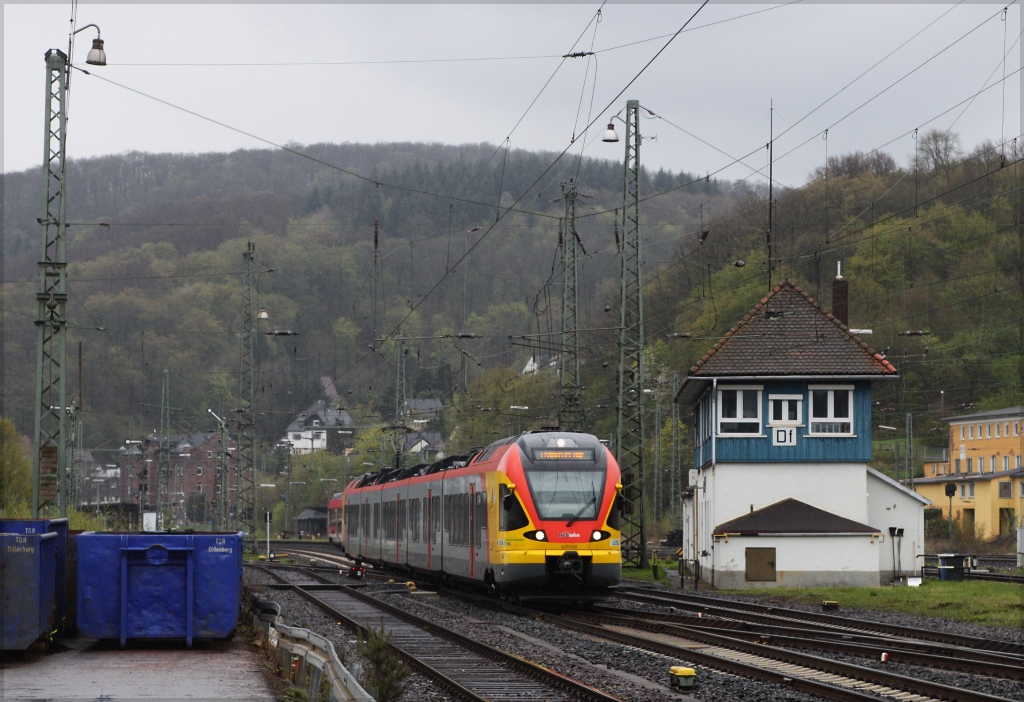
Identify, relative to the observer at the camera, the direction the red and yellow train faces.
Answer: facing the viewer

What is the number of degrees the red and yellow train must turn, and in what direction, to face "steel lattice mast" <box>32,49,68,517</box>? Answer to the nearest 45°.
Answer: approximately 90° to its right

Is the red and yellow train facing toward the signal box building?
no

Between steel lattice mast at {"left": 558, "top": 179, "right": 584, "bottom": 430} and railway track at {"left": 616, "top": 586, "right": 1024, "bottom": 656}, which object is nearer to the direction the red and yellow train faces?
the railway track

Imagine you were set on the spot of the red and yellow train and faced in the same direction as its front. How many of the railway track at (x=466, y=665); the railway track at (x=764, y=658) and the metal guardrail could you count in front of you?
3

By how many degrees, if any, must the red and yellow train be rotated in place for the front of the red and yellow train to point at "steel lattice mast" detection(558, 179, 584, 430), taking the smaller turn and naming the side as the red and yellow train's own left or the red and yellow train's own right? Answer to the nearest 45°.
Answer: approximately 180°

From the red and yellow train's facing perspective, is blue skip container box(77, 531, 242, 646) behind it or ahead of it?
ahead

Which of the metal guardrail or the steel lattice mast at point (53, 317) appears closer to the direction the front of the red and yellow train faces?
the metal guardrail

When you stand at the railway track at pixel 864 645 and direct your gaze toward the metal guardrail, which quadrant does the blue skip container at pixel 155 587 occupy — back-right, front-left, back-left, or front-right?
front-right

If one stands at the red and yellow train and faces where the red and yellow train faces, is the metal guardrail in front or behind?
in front

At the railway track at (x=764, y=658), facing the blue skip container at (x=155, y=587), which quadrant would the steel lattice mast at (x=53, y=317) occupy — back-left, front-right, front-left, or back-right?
front-right

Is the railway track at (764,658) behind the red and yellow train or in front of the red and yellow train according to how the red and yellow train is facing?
in front
